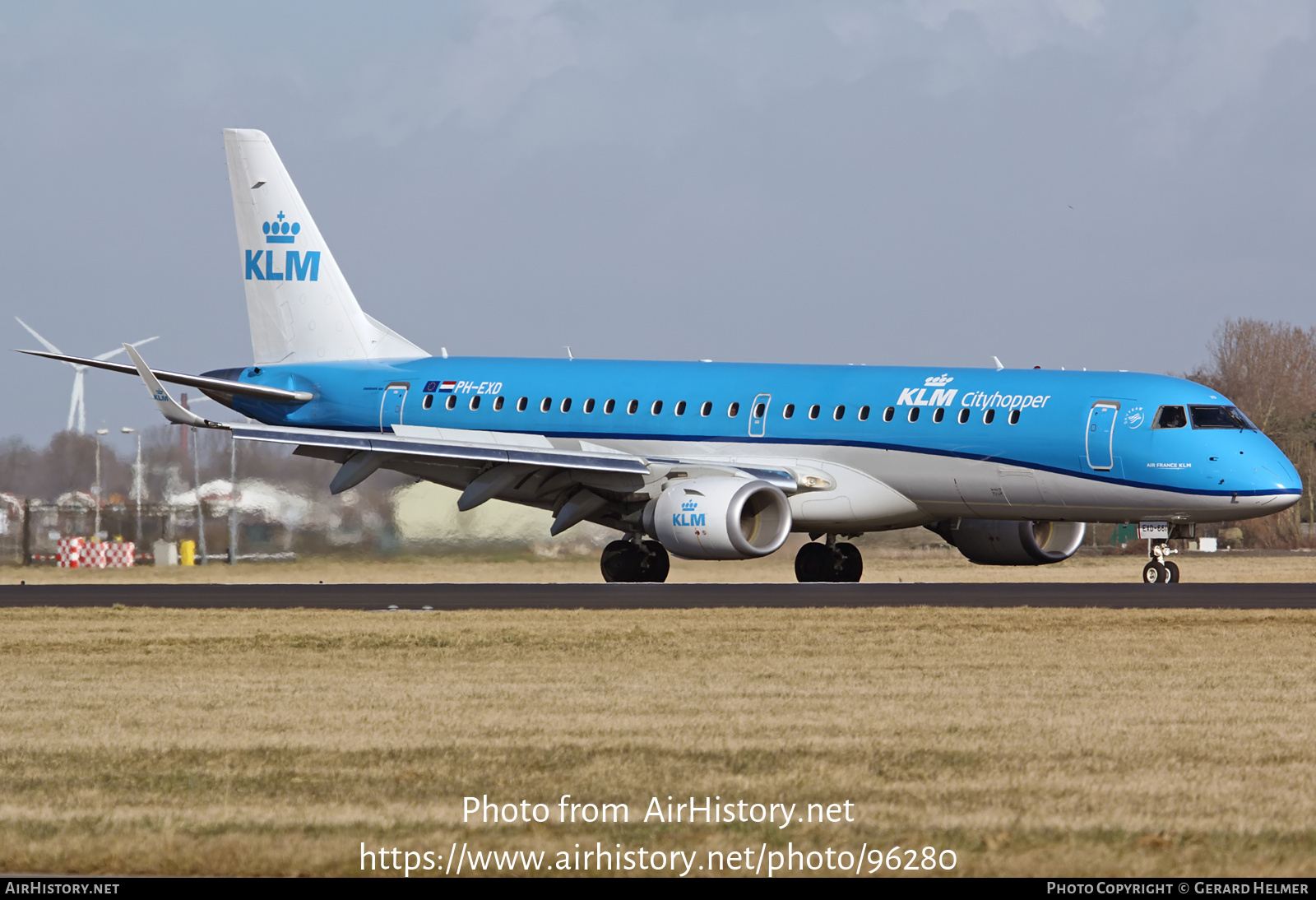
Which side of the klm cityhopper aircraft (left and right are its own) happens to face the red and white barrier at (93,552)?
back

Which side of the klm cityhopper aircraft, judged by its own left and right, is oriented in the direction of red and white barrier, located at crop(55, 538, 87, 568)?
back

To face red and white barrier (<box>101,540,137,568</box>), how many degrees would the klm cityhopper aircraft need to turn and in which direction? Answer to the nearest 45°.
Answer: approximately 180°

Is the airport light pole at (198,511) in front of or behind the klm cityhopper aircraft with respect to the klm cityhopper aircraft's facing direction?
behind

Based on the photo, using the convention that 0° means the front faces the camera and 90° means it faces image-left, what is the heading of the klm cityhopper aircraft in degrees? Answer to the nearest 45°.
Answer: approximately 315°

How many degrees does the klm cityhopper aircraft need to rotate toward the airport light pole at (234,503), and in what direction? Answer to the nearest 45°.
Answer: approximately 180°
